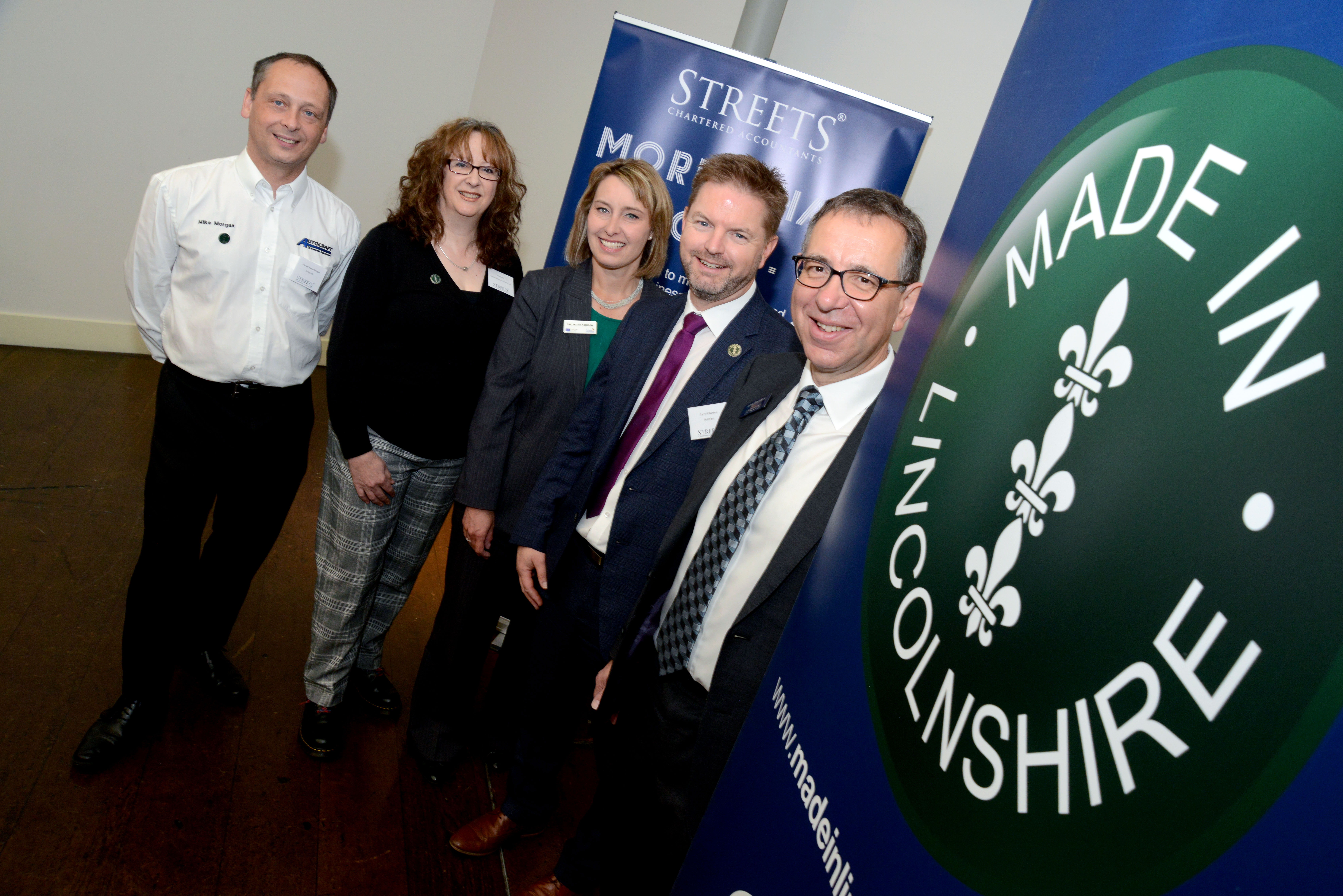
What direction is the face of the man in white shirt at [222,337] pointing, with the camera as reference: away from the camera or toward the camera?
toward the camera

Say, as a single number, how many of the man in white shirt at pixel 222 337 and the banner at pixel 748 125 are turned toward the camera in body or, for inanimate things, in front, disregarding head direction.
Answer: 2

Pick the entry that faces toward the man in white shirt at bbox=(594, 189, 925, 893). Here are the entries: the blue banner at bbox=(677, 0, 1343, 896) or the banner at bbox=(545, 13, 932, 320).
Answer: the banner

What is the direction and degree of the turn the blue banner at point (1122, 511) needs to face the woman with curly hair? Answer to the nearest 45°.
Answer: approximately 90° to its right

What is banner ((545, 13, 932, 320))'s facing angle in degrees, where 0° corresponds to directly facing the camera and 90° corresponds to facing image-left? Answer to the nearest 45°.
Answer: approximately 0°

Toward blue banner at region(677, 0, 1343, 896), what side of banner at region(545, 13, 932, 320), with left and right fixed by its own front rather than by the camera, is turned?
front

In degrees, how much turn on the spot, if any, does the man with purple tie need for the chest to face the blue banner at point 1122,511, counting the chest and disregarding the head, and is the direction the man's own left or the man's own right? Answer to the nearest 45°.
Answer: approximately 45° to the man's own left

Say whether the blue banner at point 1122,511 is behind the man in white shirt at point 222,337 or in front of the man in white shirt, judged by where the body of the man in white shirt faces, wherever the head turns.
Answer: in front

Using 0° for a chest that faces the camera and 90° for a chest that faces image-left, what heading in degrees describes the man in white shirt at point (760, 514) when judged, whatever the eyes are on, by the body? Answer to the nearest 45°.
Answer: approximately 45°

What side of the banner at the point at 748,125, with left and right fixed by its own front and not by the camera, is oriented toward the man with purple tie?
front

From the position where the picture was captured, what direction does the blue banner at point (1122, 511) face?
facing the viewer and to the left of the viewer

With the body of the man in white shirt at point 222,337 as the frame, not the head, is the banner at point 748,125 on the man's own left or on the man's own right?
on the man's own left

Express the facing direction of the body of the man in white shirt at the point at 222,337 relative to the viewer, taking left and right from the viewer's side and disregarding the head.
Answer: facing the viewer

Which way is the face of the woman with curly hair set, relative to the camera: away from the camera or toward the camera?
toward the camera

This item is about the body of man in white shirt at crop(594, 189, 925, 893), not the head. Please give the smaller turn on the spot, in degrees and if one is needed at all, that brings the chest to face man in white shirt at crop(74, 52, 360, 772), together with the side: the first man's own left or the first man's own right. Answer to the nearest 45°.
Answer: approximately 45° to the first man's own right
